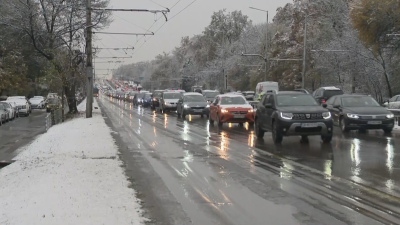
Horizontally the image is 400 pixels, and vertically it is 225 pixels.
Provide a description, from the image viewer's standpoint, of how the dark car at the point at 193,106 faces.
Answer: facing the viewer

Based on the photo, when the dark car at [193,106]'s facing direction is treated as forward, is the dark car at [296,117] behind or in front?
in front

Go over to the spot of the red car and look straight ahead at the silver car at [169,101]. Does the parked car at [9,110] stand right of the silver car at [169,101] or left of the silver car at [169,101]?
left

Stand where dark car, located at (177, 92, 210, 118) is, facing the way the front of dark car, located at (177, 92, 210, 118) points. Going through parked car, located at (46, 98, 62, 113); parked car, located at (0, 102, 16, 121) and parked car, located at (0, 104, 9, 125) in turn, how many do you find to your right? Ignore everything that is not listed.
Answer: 3

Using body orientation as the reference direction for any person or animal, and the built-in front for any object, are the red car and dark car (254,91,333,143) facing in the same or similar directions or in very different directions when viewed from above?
same or similar directions

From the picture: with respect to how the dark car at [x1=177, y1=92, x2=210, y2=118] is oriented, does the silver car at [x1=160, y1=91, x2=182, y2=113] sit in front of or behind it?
behind

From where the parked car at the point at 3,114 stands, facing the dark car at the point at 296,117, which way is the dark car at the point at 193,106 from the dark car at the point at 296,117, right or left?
left

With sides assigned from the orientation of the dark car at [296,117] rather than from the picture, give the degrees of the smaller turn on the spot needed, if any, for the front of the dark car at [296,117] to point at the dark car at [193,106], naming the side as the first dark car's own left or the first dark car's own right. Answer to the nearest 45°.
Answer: approximately 180°

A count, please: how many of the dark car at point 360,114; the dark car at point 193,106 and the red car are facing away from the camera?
0

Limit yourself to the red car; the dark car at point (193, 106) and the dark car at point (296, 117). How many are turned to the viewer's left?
0

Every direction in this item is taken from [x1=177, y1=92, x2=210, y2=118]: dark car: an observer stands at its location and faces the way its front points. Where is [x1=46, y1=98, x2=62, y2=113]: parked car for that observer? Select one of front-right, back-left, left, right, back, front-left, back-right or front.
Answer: right

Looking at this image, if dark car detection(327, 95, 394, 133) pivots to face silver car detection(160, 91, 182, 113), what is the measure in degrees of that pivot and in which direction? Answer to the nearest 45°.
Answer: approximately 180°

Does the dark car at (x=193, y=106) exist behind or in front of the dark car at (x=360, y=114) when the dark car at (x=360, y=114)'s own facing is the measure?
behind

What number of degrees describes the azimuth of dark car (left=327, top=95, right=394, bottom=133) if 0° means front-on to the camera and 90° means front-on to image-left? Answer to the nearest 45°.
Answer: approximately 315°

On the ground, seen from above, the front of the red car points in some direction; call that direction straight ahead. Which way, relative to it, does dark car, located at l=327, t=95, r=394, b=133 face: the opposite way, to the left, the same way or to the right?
the same way

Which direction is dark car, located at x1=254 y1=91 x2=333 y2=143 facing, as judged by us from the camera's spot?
facing the viewer and to the right of the viewer

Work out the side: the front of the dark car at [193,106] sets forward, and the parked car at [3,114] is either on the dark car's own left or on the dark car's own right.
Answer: on the dark car's own right
